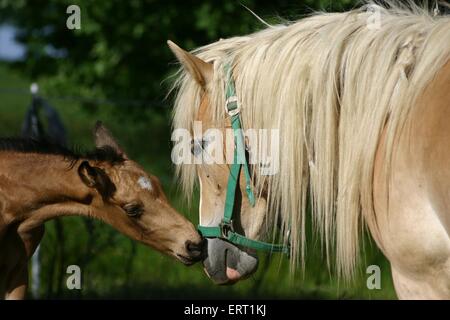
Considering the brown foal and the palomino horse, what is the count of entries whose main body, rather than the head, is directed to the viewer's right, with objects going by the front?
1

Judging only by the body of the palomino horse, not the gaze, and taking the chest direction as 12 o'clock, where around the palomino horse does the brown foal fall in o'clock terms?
The brown foal is roughly at 1 o'clock from the palomino horse.

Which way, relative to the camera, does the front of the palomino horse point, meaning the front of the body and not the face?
to the viewer's left

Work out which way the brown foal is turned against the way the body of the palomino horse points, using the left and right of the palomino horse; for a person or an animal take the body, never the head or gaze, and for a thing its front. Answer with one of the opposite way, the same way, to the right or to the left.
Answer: the opposite way

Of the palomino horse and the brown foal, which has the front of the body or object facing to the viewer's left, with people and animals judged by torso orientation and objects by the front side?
the palomino horse

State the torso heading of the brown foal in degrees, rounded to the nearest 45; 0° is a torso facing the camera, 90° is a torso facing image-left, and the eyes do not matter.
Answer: approximately 270°

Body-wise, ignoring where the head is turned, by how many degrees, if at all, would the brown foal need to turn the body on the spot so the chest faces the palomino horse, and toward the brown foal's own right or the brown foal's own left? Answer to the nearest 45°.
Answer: approximately 45° to the brown foal's own right
